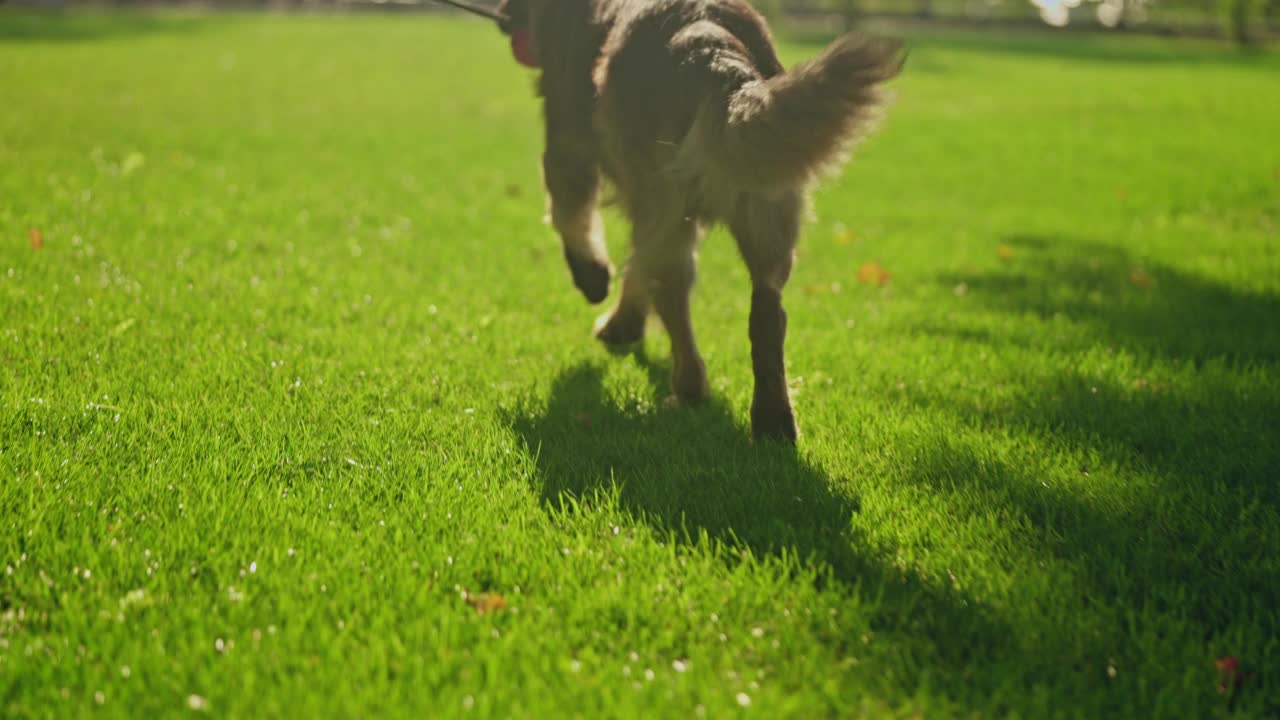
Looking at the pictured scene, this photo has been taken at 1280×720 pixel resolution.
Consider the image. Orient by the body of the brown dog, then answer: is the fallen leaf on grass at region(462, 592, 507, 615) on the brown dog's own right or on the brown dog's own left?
on the brown dog's own left

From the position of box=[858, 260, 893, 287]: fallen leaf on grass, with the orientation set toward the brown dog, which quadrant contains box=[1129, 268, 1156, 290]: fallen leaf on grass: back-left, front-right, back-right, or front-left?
back-left

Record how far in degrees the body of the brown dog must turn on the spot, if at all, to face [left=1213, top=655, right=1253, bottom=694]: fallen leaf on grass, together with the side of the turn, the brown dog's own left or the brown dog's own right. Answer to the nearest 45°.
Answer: approximately 180°

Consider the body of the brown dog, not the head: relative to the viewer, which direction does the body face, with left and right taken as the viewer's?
facing away from the viewer and to the left of the viewer

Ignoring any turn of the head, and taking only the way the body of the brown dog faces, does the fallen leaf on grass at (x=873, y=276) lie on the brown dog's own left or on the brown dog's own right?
on the brown dog's own right

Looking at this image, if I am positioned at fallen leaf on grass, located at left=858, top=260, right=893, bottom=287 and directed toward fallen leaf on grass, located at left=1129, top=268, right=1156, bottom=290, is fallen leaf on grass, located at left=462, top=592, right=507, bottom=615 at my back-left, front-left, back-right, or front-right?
back-right

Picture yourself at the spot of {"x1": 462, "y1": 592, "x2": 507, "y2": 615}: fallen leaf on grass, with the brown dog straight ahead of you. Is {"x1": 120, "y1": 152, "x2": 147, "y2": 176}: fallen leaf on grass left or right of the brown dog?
left

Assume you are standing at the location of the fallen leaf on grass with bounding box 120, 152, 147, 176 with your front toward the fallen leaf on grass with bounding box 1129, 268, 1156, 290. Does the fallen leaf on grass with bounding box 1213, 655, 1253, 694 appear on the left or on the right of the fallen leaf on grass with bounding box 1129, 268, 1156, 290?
right

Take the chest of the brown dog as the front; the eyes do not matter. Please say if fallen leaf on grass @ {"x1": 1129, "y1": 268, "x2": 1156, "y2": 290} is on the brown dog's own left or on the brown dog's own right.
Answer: on the brown dog's own right

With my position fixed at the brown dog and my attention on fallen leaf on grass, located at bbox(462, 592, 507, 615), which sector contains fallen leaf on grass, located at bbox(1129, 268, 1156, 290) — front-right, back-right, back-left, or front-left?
back-left

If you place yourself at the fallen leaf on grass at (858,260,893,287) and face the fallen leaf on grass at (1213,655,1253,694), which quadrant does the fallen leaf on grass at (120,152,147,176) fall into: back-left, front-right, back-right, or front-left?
back-right
